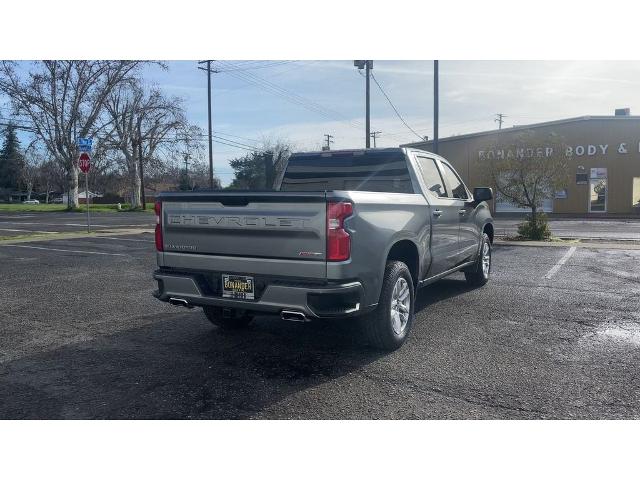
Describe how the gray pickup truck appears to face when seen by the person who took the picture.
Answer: facing away from the viewer and to the right of the viewer

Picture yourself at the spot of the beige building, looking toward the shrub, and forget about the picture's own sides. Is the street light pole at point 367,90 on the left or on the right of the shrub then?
right

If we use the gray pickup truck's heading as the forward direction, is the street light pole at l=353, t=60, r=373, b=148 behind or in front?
in front

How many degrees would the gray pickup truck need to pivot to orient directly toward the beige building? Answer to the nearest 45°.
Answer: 0° — it already faces it

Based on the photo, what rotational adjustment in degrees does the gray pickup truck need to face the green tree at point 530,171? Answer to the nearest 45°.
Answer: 0° — it already faces it

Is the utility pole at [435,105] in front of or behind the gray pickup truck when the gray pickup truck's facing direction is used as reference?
in front

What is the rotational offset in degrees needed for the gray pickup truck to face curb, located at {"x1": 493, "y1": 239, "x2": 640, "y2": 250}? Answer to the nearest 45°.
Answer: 0° — it already faces it
